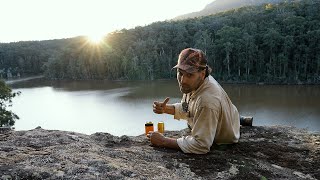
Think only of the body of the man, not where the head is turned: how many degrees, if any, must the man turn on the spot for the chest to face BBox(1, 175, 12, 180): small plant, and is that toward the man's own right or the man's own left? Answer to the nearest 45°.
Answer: approximately 45° to the man's own left

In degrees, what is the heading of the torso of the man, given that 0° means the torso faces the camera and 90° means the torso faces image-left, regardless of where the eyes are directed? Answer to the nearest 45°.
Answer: approximately 90°

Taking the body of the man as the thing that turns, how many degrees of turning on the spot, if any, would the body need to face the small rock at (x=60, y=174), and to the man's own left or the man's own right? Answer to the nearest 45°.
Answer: approximately 45° to the man's own left

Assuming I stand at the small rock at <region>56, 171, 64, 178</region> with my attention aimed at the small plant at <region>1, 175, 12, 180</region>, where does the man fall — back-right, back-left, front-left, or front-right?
back-right
